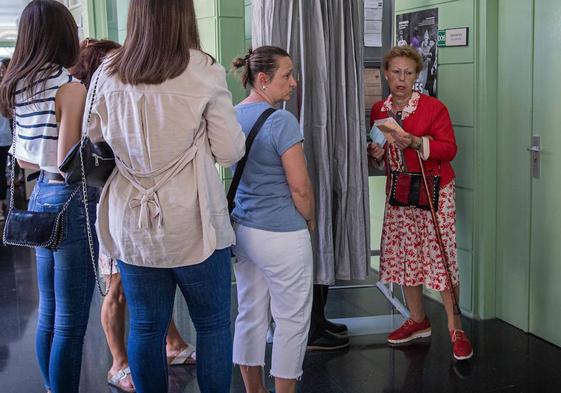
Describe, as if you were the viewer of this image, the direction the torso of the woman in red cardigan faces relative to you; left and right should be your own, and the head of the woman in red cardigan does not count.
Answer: facing the viewer and to the left of the viewer

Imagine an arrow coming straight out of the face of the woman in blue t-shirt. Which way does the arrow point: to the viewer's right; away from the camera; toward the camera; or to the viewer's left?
to the viewer's right

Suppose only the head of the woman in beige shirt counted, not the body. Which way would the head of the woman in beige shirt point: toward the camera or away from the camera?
away from the camera

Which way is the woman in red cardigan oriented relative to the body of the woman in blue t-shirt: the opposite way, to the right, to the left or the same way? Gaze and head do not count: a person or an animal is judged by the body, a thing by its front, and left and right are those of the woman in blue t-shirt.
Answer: the opposite way

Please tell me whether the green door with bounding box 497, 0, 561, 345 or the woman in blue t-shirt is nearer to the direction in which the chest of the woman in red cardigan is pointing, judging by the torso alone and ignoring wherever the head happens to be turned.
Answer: the woman in blue t-shirt

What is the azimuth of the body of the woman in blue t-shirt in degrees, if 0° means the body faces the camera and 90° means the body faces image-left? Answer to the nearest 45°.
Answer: approximately 225°

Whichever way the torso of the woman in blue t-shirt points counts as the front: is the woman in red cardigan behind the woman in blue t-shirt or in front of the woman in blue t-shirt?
in front

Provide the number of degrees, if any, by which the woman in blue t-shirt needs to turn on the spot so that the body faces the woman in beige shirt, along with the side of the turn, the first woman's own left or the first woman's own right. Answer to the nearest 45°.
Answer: approximately 180°

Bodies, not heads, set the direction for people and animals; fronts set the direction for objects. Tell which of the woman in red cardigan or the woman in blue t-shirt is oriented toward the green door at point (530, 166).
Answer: the woman in blue t-shirt

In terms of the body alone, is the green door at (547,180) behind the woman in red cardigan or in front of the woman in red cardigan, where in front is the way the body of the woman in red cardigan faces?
behind

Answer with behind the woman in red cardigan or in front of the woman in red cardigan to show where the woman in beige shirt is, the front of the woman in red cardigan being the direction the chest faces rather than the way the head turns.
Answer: in front

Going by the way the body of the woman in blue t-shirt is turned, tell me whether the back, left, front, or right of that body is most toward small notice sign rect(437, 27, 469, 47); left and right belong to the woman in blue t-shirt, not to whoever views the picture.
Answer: front

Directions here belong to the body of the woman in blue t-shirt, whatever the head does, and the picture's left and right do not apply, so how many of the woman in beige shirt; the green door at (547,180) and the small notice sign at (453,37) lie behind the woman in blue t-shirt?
1

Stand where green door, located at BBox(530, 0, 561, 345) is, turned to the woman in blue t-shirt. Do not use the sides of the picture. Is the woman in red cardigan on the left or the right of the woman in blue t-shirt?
right
